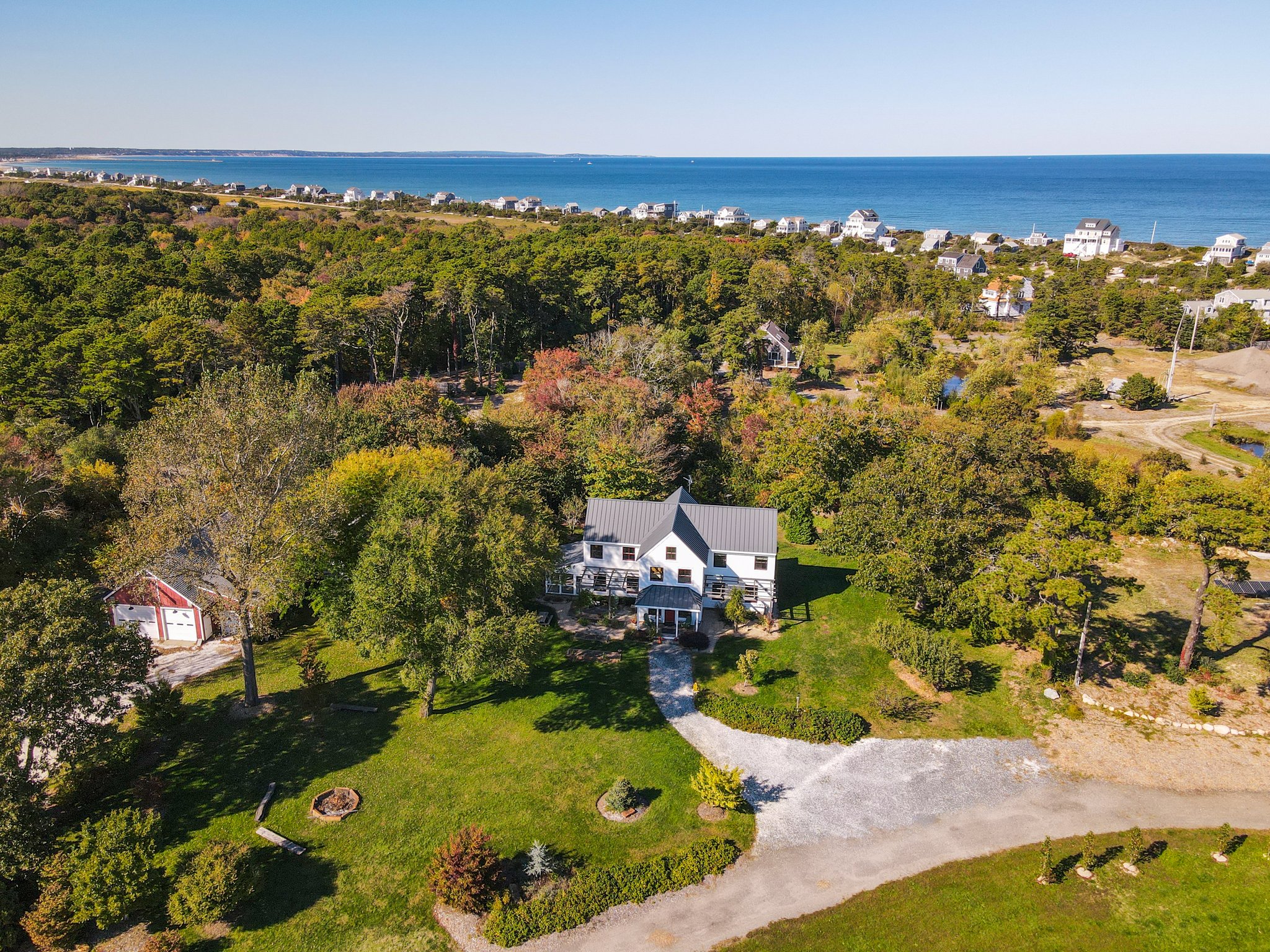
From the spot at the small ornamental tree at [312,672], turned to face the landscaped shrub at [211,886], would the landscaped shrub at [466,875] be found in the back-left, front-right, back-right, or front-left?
front-left

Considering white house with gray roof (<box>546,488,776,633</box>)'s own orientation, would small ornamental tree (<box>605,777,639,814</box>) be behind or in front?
in front

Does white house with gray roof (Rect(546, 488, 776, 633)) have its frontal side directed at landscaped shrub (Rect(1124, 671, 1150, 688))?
no

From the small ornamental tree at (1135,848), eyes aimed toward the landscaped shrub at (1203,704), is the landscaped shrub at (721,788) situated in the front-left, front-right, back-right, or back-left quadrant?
back-left

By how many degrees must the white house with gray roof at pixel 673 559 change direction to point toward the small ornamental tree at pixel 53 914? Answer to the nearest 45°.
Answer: approximately 45° to its right

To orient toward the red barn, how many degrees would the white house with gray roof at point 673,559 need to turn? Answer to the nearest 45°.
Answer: approximately 90° to its right

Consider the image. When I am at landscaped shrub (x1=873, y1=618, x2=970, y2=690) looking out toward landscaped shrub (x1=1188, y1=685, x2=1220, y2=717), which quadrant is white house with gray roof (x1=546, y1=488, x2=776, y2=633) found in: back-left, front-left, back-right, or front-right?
back-left

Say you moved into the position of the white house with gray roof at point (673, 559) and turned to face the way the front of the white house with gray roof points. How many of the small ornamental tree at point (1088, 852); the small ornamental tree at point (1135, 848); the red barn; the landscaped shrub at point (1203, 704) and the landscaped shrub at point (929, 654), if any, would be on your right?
1

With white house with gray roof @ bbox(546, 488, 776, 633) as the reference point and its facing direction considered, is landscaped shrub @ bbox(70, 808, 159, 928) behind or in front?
in front

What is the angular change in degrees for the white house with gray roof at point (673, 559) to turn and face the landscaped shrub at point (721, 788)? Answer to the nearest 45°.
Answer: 0° — it already faces it

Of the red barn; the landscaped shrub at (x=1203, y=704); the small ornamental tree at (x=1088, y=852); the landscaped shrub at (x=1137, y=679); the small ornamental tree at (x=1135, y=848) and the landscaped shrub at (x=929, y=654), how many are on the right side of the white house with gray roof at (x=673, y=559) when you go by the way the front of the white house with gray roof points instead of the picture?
1

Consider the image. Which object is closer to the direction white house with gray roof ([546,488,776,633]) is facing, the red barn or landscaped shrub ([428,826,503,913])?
the landscaped shrub

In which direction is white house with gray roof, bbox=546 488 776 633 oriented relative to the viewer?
toward the camera

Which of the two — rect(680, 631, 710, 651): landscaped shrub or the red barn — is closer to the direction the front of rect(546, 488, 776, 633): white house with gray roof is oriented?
the landscaped shrub

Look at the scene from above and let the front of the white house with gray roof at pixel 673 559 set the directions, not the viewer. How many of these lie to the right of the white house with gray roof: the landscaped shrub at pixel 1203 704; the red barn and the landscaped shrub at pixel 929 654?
1

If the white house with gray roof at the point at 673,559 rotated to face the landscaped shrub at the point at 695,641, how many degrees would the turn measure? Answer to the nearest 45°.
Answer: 0° — it already faces it

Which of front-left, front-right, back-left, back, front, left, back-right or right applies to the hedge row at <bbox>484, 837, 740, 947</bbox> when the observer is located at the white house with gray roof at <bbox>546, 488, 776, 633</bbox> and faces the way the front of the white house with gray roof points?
front

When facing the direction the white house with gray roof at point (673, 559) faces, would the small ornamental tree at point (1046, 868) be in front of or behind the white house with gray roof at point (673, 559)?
in front
